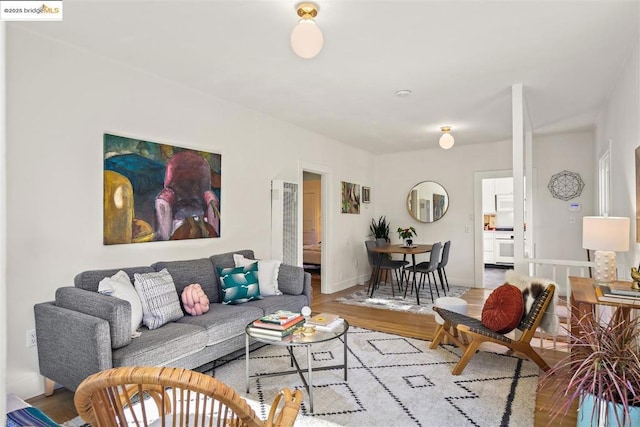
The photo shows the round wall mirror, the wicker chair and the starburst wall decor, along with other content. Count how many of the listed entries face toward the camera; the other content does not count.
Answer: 2

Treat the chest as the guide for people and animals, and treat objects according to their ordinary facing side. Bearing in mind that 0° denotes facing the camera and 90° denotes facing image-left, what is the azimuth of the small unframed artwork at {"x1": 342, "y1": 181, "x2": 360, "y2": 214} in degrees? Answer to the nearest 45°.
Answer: approximately 315°

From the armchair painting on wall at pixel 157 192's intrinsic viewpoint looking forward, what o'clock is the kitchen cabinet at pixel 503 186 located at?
The kitchen cabinet is roughly at 10 o'clock from the armchair painting on wall.

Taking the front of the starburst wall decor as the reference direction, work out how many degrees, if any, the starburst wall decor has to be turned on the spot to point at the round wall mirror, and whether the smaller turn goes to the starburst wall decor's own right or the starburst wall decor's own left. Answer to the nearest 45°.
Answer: approximately 90° to the starburst wall decor's own right

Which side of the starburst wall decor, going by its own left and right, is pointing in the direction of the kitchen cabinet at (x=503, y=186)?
back

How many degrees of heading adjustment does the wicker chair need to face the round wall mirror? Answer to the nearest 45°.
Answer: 0° — it already faces it

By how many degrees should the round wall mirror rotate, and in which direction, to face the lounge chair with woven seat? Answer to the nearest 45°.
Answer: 0° — it already faces it

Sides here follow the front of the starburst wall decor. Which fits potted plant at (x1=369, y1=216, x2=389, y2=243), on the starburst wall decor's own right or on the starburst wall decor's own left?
on the starburst wall decor's own right

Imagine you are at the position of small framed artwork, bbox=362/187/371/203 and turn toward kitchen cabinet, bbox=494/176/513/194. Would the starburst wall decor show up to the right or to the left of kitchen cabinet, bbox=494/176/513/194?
right

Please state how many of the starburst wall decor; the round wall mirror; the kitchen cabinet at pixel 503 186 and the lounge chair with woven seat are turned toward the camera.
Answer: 3

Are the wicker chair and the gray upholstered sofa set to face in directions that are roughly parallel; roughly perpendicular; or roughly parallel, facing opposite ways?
roughly perpendicular

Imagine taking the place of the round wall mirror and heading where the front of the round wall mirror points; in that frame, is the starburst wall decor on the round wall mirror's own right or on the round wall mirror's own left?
on the round wall mirror's own left

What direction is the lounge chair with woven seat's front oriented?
to the viewer's left
